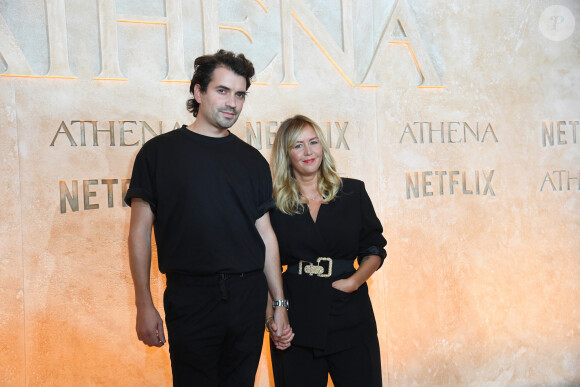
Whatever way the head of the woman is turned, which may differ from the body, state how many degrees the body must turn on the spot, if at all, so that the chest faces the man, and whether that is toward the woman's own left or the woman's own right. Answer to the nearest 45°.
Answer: approximately 45° to the woman's own right

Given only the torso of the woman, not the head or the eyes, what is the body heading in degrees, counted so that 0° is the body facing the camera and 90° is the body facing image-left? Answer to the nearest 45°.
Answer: approximately 0°
